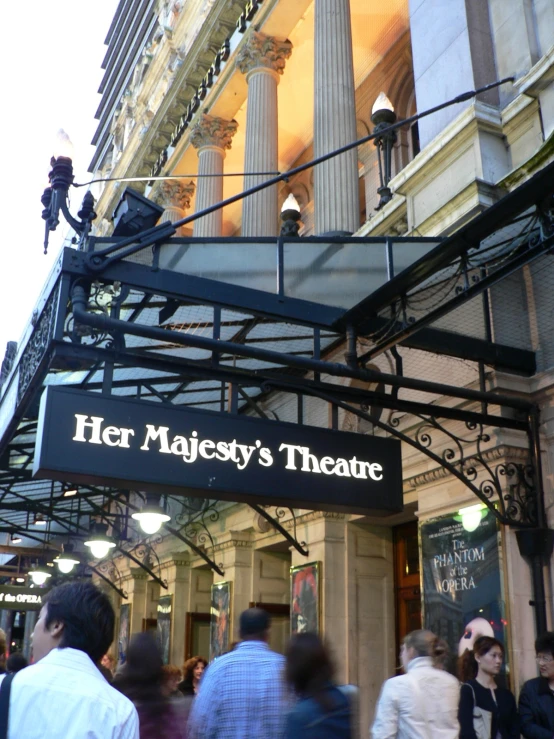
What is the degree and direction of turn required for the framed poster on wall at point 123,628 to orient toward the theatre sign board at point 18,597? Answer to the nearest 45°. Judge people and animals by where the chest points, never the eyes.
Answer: approximately 90° to its right

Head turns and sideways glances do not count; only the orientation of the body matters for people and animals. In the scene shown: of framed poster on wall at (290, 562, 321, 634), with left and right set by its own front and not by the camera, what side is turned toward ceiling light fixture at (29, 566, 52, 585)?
right

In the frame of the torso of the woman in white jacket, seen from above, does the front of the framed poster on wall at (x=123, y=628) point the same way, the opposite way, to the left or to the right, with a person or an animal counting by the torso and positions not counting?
to the left

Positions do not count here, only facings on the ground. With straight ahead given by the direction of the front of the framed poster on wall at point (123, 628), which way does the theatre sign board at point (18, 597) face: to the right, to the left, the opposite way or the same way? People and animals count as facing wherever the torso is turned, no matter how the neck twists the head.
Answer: to the left

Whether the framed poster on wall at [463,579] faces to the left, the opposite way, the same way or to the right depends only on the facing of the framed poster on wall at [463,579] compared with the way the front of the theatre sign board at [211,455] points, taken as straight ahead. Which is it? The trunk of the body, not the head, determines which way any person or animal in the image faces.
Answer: to the right

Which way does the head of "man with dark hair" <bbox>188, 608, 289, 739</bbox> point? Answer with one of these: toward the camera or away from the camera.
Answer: away from the camera

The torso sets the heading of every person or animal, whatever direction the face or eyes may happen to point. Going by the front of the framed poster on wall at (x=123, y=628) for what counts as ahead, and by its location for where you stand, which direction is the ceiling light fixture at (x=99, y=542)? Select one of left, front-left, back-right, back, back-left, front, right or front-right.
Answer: front-left

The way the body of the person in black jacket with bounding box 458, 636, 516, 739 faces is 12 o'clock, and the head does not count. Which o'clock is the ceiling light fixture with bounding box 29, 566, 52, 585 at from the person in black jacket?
The ceiling light fixture is roughly at 6 o'clock from the person in black jacket.

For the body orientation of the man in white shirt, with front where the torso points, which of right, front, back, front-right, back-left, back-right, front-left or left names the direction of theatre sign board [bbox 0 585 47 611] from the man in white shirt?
front-right

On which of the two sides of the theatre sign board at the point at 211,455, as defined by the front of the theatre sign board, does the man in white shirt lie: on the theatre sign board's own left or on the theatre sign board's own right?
on the theatre sign board's own right

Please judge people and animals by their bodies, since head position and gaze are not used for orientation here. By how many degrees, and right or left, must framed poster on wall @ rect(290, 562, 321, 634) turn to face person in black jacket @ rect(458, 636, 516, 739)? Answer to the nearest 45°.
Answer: approximately 45° to its left

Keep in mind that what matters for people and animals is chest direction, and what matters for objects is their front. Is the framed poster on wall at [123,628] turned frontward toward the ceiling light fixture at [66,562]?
yes

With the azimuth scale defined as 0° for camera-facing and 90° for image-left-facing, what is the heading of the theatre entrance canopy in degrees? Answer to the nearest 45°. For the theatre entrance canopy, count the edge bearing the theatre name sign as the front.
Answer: approximately 45°

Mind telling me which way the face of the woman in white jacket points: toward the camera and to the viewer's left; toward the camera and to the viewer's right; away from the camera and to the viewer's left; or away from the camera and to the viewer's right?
away from the camera and to the viewer's left

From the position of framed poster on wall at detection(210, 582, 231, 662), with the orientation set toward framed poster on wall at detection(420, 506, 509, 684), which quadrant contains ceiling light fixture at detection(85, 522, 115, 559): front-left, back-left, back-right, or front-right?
back-right
